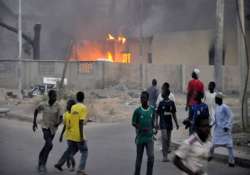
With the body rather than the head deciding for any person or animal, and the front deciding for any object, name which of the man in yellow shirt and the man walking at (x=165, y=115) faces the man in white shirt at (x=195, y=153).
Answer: the man walking

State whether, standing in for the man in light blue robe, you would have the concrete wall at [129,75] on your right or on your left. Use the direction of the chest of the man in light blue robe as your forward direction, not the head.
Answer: on your right

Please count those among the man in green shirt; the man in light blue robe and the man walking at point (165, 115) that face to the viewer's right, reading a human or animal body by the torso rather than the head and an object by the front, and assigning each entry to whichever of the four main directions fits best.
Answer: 0

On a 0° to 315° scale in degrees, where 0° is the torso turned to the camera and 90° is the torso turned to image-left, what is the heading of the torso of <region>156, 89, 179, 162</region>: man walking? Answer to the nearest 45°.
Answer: approximately 0°
